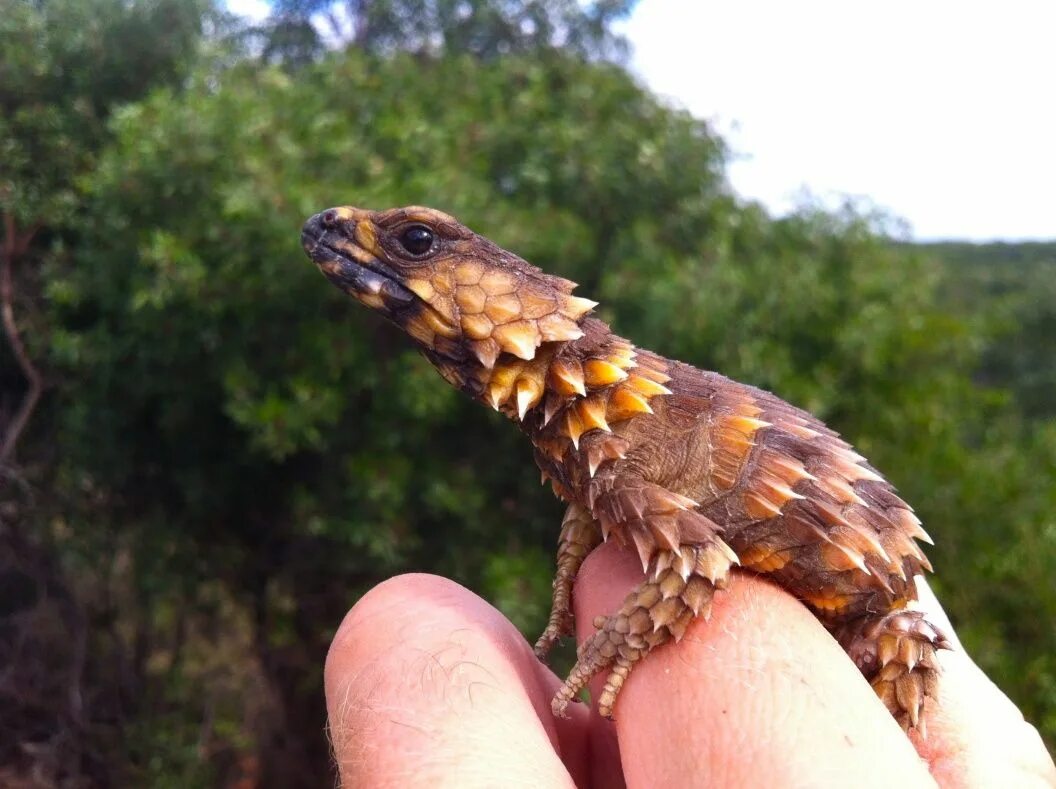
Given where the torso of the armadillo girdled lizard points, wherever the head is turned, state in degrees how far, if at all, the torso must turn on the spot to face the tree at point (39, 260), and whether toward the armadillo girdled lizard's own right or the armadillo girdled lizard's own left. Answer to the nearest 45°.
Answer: approximately 45° to the armadillo girdled lizard's own right

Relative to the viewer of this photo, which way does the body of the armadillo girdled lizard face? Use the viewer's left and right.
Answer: facing to the left of the viewer
